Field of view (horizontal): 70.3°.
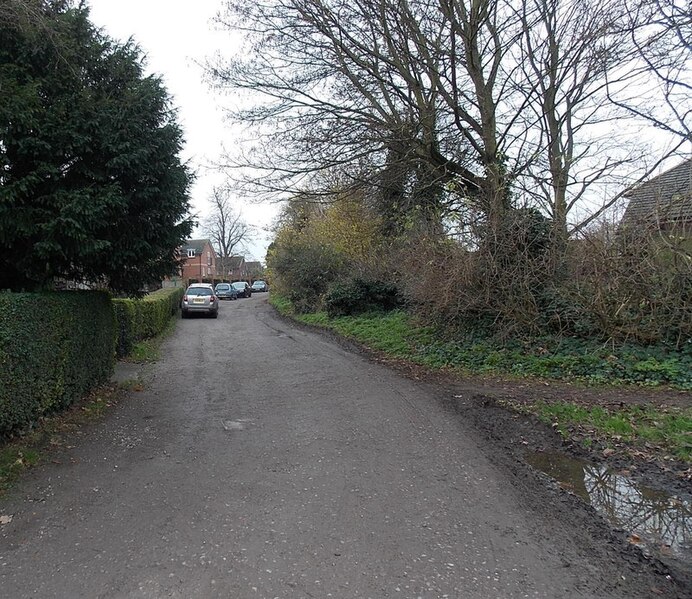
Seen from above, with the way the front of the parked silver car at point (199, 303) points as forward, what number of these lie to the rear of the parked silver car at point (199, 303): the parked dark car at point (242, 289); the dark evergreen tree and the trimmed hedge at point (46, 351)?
2

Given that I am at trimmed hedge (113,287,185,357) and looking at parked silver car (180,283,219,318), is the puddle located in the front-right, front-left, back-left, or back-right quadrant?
back-right

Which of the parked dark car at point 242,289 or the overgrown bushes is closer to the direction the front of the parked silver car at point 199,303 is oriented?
the parked dark car

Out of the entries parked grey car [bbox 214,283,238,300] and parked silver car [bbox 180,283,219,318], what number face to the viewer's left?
0

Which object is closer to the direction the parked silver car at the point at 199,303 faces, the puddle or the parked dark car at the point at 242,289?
the parked dark car

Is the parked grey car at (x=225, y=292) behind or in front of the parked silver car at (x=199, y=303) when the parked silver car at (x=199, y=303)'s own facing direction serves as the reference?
in front
